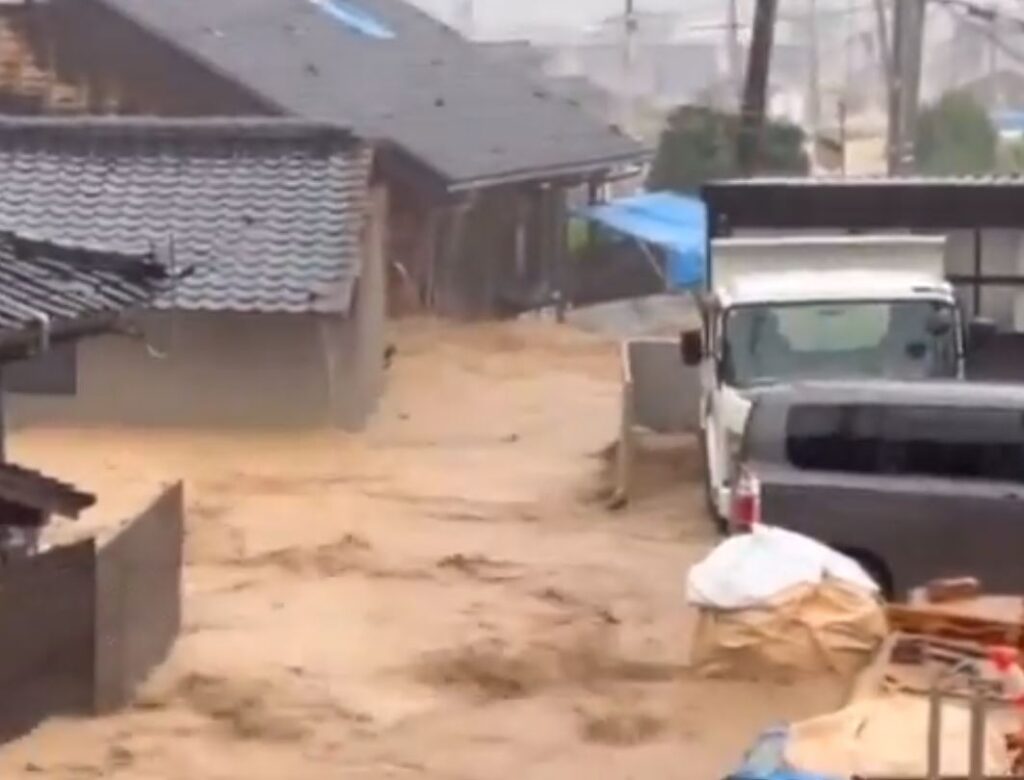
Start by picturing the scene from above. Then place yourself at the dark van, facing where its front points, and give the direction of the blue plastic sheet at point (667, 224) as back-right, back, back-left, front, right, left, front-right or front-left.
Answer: left

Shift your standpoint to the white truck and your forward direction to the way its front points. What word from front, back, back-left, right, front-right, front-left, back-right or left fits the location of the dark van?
front

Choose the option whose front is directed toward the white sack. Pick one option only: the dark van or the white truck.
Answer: the white truck

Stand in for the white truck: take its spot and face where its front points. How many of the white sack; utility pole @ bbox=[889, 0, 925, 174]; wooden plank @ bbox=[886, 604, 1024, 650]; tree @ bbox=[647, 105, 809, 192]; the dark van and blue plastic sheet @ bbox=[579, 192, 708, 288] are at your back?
3

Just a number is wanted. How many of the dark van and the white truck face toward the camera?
1

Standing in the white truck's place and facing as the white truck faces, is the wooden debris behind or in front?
in front

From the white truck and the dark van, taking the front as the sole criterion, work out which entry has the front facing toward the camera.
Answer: the white truck

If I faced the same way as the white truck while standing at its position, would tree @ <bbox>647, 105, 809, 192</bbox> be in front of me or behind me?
behind

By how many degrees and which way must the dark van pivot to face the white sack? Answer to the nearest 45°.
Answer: approximately 135° to its right

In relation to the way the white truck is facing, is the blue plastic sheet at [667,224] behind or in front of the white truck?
behind

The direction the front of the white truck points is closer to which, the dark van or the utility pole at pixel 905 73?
the dark van

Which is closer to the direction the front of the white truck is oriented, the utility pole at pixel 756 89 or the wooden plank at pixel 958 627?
the wooden plank

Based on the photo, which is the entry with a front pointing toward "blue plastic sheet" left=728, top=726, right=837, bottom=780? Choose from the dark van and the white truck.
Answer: the white truck

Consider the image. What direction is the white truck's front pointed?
toward the camera

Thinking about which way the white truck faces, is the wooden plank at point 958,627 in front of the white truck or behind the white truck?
in front
